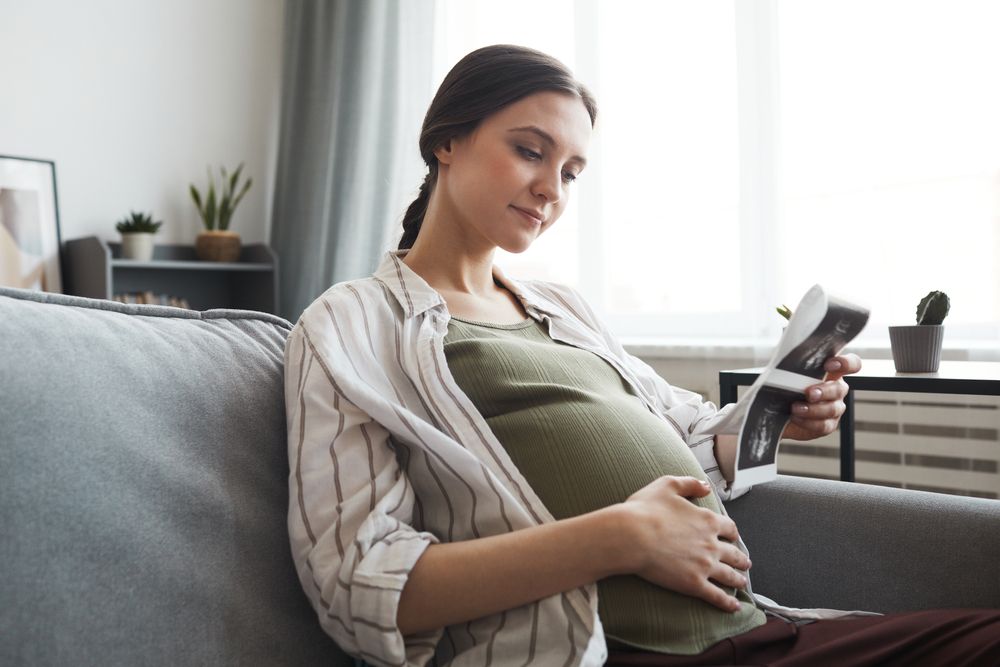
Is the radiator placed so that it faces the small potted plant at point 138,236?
no

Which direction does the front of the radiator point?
toward the camera

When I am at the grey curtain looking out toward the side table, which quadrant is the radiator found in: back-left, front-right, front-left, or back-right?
front-left

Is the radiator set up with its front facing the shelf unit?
no

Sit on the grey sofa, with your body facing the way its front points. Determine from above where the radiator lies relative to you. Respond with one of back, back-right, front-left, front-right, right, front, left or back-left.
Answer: left

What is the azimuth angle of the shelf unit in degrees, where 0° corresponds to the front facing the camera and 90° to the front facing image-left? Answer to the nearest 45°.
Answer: approximately 315°

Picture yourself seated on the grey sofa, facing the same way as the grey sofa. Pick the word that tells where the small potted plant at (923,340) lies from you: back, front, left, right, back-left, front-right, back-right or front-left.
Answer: left

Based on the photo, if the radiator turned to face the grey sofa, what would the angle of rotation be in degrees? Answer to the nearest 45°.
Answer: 0° — it already faces it

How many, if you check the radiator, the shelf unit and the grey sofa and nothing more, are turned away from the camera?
0

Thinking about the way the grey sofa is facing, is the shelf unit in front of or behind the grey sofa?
behind

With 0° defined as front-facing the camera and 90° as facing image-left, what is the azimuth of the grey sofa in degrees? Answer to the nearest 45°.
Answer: approximately 315°

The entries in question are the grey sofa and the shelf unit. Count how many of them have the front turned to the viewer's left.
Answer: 0

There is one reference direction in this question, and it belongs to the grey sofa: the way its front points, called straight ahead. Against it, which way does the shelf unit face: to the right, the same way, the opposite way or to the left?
the same way
